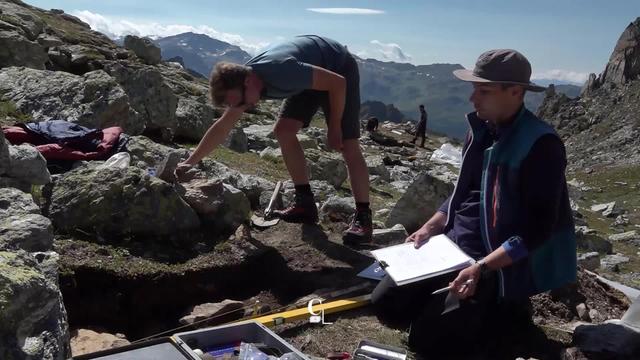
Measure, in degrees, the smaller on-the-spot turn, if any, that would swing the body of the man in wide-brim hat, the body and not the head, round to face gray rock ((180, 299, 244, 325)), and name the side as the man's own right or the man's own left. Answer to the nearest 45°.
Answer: approximately 45° to the man's own right

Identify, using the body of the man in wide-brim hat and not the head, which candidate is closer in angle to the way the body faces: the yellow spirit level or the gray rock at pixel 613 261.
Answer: the yellow spirit level

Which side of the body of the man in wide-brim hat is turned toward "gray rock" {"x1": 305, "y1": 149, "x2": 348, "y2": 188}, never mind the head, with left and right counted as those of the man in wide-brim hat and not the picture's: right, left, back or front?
right

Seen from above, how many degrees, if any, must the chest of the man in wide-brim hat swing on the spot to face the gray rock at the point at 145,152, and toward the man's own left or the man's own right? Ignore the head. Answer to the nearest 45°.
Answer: approximately 90° to the man's own right

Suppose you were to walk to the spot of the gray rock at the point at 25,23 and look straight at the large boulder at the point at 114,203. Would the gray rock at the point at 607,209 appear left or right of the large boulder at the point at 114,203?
left

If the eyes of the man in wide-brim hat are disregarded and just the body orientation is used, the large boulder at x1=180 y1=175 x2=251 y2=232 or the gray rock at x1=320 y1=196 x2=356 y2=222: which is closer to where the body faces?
the large boulder

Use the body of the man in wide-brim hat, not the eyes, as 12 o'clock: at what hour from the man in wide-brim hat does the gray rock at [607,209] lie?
The gray rock is roughly at 5 o'clock from the man in wide-brim hat.

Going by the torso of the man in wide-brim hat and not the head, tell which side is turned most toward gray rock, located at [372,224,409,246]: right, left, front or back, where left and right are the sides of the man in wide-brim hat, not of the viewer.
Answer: right

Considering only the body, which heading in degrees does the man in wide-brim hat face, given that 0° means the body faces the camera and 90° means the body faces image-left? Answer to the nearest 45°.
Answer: approximately 45°

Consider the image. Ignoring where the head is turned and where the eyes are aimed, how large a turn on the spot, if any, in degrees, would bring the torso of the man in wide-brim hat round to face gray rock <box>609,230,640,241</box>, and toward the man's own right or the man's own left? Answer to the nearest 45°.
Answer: approximately 135° to the man's own right

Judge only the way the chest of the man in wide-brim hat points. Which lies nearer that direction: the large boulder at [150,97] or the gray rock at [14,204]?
the gray rock

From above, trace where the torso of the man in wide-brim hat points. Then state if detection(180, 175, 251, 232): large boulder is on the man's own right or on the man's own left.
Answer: on the man's own right

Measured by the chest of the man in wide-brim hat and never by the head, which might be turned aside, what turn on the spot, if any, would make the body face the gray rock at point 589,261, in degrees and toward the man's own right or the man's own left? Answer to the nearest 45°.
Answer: approximately 135° to the man's own right
